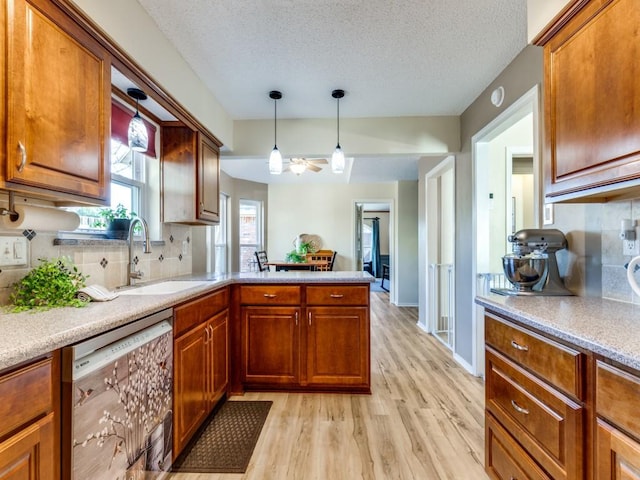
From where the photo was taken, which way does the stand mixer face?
to the viewer's left

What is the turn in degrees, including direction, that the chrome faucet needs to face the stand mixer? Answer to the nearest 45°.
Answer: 0° — it already faces it

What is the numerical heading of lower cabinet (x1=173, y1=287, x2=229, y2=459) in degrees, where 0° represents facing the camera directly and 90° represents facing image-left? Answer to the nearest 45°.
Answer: approximately 315°

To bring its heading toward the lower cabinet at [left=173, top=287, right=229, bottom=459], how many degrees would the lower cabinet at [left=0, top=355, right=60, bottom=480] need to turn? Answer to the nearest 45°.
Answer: approximately 90° to its left

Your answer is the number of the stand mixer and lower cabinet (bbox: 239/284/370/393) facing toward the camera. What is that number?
1

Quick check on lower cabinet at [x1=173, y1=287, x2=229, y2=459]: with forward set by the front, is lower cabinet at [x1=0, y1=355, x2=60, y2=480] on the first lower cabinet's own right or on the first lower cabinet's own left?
on the first lower cabinet's own right

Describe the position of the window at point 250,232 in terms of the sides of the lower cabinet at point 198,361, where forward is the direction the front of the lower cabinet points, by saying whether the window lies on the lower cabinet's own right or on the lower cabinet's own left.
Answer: on the lower cabinet's own left

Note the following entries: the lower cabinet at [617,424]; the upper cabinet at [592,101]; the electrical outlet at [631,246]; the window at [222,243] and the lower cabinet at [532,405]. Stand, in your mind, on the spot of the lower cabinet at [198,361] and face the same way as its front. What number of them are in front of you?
4

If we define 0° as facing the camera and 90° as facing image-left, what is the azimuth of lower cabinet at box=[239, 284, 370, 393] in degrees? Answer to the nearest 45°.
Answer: approximately 0°

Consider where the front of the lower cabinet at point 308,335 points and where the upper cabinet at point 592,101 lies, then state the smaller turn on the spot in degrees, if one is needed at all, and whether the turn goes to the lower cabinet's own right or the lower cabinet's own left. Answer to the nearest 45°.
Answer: approximately 45° to the lower cabinet's own left

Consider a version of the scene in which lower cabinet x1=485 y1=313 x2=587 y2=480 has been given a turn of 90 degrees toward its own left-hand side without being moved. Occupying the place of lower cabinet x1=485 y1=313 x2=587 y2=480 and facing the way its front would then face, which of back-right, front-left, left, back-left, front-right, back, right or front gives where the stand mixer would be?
back-left

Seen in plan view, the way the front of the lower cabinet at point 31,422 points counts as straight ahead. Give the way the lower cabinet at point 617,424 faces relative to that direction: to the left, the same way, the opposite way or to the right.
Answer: the opposite way

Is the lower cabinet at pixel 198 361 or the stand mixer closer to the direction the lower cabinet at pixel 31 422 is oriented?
the stand mixer
